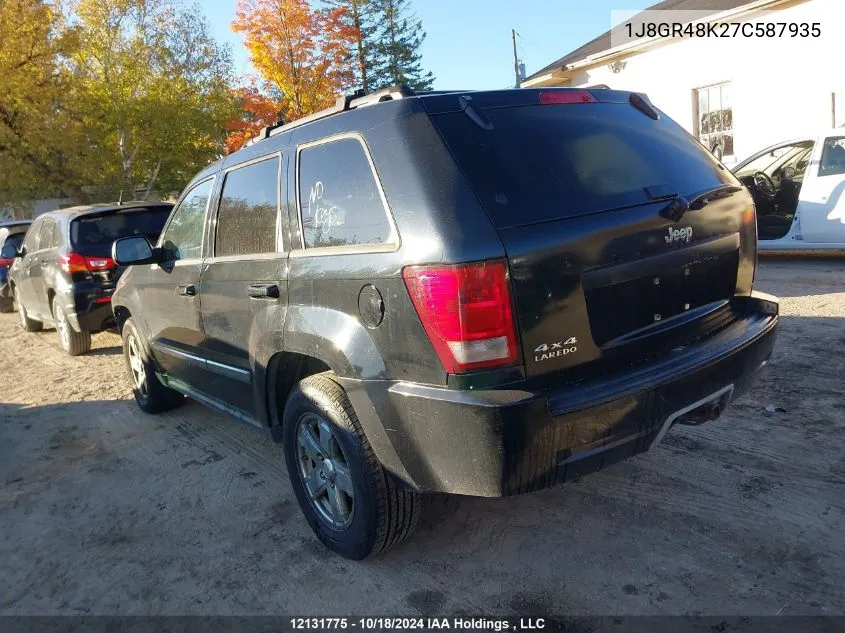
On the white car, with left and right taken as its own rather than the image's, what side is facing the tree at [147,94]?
front

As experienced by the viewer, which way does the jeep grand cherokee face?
facing away from the viewer and to the left of the viewer

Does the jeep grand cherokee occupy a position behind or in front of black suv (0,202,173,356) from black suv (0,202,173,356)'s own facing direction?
behind

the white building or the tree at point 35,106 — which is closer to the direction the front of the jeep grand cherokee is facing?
the tree

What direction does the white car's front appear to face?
to the viewer's left

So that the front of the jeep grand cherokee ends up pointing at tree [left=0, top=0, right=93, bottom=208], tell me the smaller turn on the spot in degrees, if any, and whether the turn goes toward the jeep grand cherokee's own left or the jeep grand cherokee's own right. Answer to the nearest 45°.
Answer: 0° — it already faces it

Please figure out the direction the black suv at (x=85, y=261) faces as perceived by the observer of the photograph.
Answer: facing away from the viewer and to the left of the viewer

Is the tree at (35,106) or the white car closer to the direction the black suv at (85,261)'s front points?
the tree

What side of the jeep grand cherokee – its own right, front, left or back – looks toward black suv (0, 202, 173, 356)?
front

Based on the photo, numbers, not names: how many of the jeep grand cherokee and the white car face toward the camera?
0

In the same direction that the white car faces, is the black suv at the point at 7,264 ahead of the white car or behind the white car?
ahead
